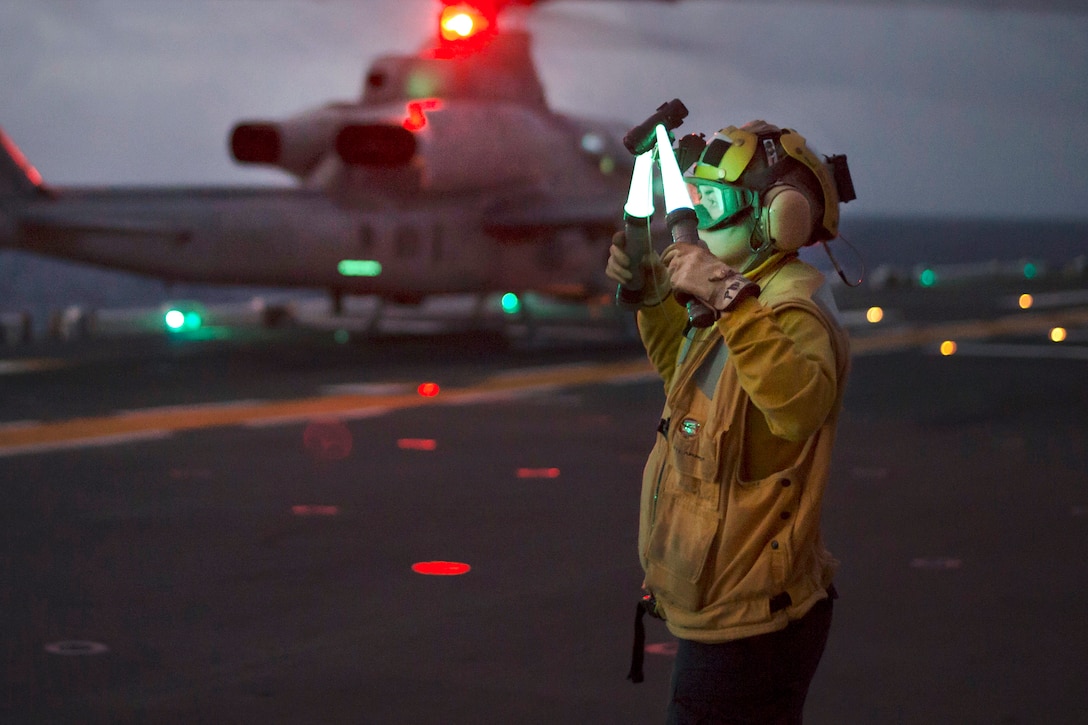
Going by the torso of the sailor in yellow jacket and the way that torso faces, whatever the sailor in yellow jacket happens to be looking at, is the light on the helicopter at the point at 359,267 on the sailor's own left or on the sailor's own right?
on the sailor's own right

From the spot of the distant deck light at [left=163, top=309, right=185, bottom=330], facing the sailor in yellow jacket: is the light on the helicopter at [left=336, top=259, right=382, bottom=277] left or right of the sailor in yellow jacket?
left

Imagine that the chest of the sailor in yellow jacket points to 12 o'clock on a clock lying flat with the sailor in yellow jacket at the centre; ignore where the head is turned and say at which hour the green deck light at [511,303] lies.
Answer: The green deck light is roughly at 4 o'clock from the sailor in yellow jacket.

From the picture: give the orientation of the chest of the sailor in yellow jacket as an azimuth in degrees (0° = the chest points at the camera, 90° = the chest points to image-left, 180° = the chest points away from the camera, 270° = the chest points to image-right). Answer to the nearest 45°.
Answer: approximately 45°

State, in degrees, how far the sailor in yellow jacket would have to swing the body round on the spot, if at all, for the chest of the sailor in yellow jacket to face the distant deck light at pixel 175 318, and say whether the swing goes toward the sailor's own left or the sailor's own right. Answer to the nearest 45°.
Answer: approximately 90° to the sailor's own right
